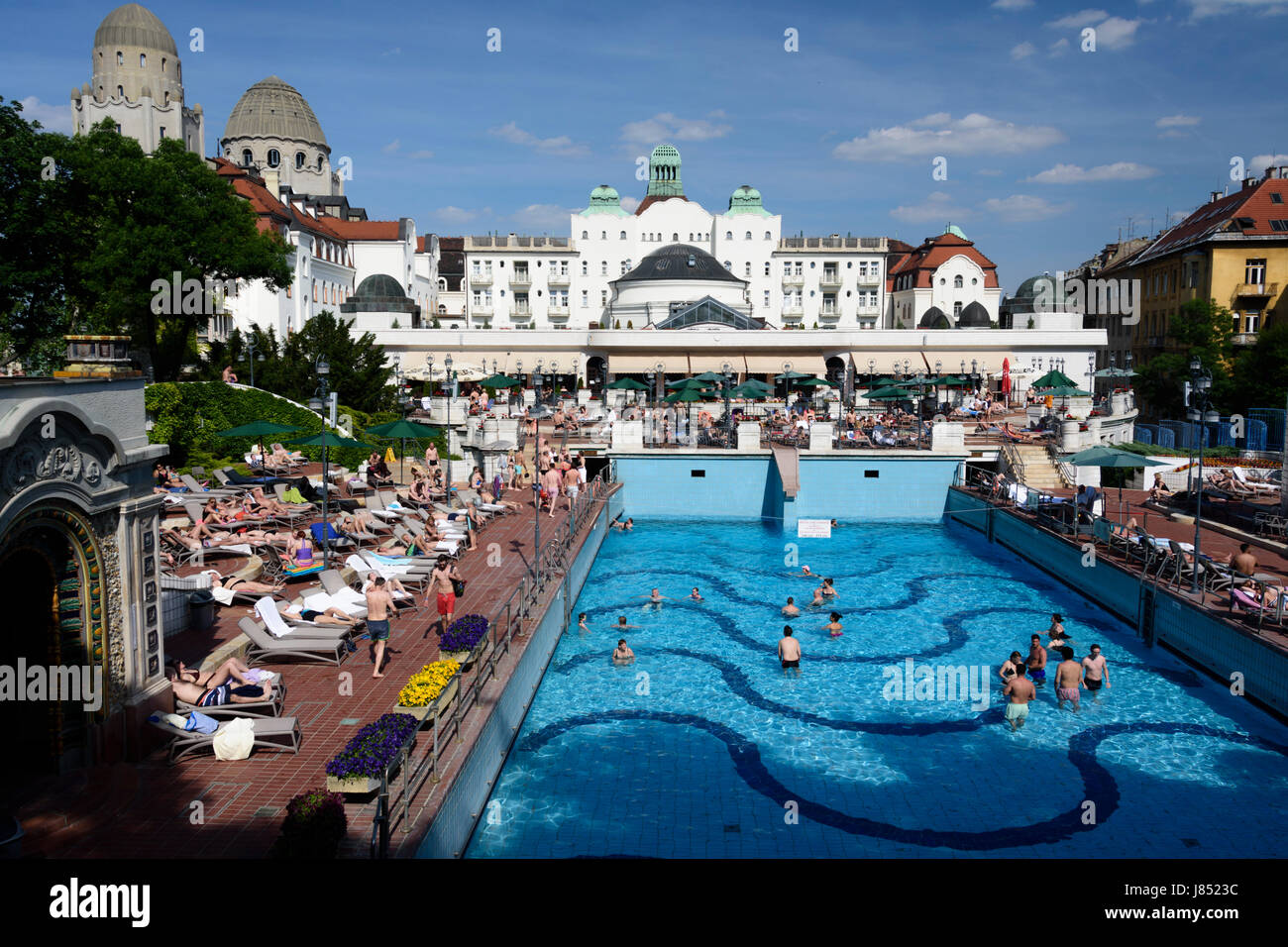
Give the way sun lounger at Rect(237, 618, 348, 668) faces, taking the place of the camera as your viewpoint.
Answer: facing to the right of the viewer

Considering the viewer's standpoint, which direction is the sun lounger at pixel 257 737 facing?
facing to the right of the viewer

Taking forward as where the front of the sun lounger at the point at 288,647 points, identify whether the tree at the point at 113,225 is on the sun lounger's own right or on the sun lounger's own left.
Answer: on the sun lounger's own left

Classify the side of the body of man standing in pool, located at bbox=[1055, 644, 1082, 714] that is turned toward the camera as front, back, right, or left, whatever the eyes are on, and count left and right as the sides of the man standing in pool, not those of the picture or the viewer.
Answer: back

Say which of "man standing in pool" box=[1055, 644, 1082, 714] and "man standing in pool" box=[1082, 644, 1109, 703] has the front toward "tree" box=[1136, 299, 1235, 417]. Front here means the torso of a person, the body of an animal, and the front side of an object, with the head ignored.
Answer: "man standing in pool" box=[1055, 644, 1082, 714]

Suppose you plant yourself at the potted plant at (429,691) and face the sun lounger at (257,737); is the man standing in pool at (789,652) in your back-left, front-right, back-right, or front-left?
back-right
